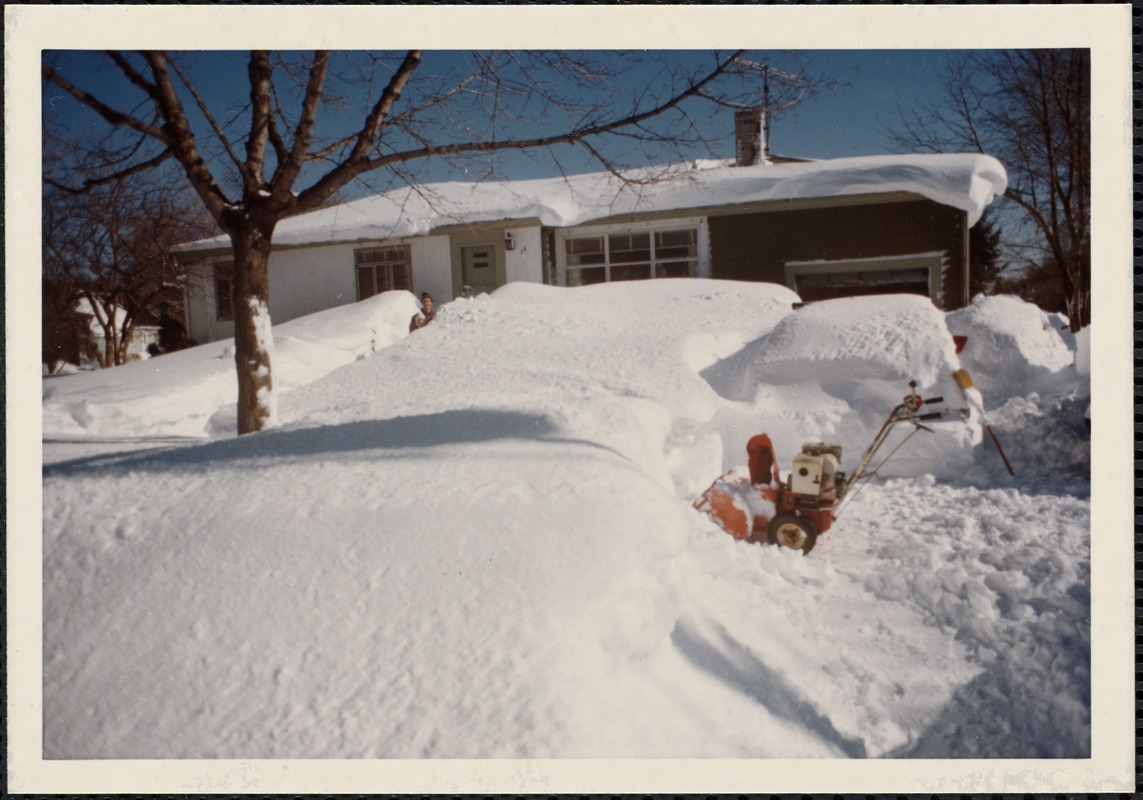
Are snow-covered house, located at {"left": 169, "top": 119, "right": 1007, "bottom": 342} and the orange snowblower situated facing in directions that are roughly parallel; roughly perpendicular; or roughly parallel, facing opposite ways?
roughly perpendicular

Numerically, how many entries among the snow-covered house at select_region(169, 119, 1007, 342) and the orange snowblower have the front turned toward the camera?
1

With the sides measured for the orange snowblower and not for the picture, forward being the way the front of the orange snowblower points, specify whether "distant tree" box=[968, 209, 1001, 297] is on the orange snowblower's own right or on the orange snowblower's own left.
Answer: on the orange snowblower's own right

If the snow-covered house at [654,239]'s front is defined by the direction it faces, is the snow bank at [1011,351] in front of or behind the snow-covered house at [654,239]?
in front

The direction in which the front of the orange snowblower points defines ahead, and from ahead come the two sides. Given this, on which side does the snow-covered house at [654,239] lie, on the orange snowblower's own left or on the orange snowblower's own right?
on the orange snowblower's own right

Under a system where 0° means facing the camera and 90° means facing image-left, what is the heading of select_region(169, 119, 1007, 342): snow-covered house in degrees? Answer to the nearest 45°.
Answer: approximately 0°

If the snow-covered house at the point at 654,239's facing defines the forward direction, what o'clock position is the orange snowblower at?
The orange snowblower is roughly at 12 o'clock from the snow-covered house.

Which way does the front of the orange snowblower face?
to the viewer's left
